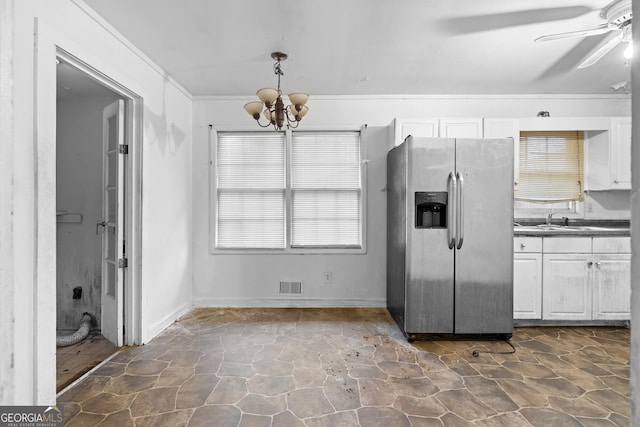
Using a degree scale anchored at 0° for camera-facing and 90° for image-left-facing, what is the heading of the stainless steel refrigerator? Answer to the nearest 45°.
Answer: approximately 0°

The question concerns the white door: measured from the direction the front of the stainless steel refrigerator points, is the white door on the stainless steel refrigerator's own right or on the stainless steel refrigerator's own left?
on the stainless steel refrigerator's own right

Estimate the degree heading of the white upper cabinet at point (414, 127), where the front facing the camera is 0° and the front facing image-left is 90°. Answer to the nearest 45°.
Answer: approximately 0°

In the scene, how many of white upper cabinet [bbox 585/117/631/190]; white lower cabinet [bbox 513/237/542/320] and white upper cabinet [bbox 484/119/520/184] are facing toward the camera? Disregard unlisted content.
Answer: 3

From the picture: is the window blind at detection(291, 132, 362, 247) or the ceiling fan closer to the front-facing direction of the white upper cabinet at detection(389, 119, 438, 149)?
the ceiling fan

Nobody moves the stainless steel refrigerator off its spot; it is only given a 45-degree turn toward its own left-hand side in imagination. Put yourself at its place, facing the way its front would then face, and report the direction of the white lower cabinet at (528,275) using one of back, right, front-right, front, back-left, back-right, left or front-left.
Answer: left

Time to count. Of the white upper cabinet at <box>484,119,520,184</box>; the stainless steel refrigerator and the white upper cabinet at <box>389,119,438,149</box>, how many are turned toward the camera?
3

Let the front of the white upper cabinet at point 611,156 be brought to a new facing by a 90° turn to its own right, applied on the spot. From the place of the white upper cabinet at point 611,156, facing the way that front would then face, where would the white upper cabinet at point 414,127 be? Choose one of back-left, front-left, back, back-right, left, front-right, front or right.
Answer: front-left
